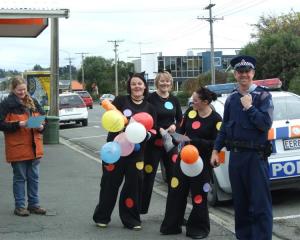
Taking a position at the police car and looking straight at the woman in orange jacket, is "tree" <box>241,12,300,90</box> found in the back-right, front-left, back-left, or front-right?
back-right

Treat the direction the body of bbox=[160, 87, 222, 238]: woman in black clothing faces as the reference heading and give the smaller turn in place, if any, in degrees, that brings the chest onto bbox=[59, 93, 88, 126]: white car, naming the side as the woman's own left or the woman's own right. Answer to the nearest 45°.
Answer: approximately 135° to the woman's own right

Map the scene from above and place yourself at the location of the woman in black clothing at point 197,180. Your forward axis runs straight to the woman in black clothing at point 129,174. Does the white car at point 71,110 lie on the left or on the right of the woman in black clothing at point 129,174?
right

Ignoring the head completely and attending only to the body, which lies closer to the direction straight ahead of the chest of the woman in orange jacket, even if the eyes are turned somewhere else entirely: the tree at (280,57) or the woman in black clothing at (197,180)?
the woman in black clothing

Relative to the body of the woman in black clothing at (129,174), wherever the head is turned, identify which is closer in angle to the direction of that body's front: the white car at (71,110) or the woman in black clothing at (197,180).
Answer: the woman in black clothing

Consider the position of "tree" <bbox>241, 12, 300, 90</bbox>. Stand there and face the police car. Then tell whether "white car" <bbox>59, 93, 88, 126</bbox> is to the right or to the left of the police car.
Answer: right

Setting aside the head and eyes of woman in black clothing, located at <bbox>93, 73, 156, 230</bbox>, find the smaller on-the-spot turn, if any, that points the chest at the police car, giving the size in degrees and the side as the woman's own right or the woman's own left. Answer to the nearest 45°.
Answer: approximately 90° to the woman's own left

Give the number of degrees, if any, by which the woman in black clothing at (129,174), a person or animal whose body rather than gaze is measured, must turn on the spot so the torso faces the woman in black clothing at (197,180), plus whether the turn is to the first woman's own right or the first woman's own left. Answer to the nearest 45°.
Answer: approximately 45° to the first woman's own left

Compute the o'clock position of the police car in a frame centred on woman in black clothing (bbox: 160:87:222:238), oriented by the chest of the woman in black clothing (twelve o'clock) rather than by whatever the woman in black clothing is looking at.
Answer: The police car is roughly at 6 o'clock from the woman in black clothing.
